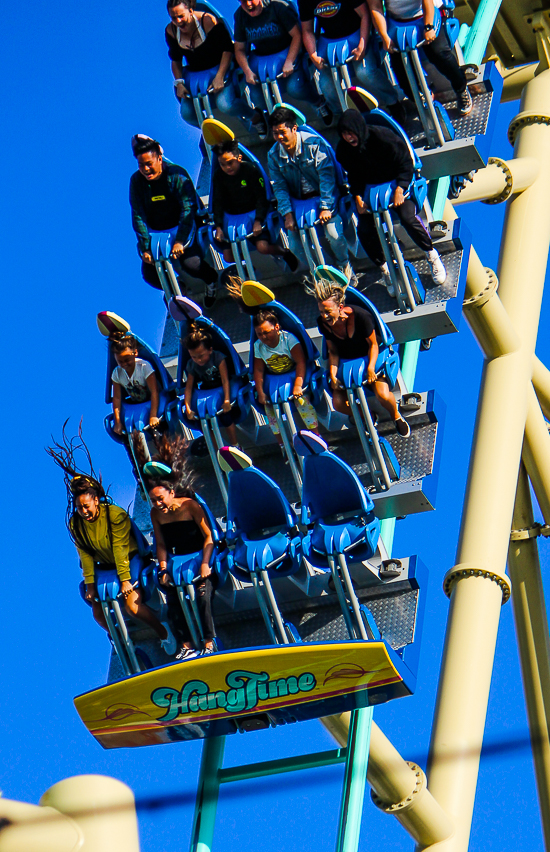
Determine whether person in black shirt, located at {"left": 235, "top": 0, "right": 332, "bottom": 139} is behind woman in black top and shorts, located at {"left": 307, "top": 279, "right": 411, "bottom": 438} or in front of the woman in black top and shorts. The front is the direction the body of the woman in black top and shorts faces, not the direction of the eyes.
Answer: behind

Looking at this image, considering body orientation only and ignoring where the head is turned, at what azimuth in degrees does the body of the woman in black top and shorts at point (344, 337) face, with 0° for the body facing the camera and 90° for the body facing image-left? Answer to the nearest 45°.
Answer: approximately 45°

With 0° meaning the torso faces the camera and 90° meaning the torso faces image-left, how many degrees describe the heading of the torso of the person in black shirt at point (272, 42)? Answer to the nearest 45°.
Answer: approximately 0°

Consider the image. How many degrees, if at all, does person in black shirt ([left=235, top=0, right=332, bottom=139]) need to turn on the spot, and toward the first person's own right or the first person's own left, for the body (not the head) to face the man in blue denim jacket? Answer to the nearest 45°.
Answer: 0° — they already face them

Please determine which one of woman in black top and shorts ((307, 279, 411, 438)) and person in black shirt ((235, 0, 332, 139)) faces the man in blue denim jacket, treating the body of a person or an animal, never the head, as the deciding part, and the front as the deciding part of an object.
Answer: the person in black shirt

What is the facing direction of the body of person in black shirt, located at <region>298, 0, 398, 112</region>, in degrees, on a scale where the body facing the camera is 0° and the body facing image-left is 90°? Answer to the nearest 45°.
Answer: approximately 0°

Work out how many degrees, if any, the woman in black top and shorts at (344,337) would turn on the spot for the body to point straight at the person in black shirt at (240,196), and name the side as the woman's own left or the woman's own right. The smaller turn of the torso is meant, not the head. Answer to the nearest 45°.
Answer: approximately 135° to the woman's own right

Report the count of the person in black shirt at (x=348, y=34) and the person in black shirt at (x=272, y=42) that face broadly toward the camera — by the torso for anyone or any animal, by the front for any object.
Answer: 2
